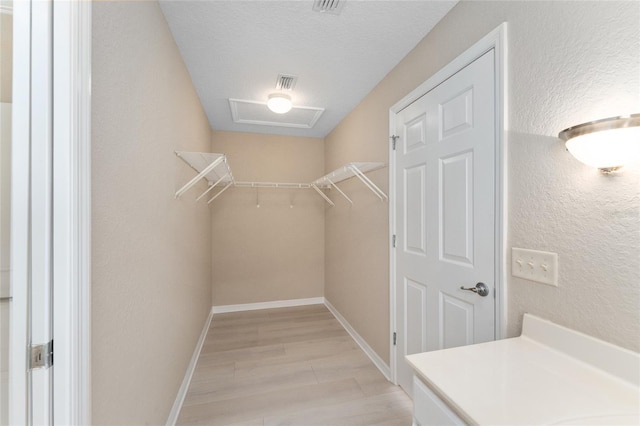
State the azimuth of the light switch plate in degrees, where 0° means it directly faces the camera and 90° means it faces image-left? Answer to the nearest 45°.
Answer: approximately 45°

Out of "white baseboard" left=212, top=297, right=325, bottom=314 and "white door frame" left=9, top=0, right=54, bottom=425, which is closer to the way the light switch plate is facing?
the white door frame

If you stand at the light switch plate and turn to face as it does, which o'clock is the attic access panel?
The attic access panel is roughly at 2 o'clock from the light switch plate.

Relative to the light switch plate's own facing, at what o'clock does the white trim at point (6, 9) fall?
The white trim is roughly at 12 o'clock from the light switch plate.

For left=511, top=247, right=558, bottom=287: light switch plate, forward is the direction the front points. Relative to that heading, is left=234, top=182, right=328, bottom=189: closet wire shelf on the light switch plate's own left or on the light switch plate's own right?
on the light switch plate's own right

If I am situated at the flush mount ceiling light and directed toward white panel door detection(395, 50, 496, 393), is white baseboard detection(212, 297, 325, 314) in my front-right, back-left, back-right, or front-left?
back-left

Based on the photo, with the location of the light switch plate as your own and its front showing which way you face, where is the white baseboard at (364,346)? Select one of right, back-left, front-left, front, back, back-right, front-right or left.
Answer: right

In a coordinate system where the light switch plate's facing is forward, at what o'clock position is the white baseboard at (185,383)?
The white baseboard is roughly at 1 o'clock from the light switch plate.

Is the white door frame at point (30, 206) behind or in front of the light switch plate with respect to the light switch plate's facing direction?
in front

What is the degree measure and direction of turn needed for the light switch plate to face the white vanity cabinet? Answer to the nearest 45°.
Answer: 0° — it already faces it
